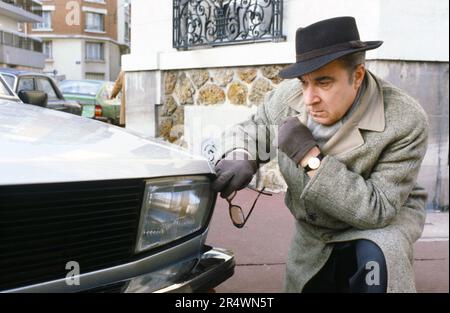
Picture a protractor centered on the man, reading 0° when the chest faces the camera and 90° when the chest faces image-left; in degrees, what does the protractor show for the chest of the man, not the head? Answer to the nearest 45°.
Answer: approximately 45°

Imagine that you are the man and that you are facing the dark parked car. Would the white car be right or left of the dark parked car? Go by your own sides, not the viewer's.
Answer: left

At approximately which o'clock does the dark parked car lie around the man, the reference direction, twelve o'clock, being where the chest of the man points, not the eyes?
The dark parked car is roughly at 2 o'clock from the man.

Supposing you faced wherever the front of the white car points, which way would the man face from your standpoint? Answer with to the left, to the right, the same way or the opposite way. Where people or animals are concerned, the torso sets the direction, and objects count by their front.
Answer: to the right

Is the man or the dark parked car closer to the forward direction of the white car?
the man

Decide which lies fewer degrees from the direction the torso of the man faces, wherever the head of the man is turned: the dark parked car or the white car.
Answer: the white car

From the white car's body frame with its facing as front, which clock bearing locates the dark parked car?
The dark parked car is roughly at 7 o'clock from the white car.
